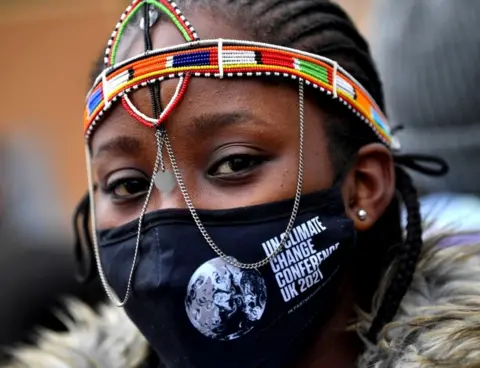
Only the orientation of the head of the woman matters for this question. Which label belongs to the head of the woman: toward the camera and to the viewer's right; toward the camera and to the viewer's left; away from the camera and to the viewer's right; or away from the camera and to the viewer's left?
toward the camera and to the viewer's left

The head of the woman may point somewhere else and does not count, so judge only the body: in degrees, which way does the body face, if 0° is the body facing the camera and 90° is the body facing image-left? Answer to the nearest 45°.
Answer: approximately 45°
